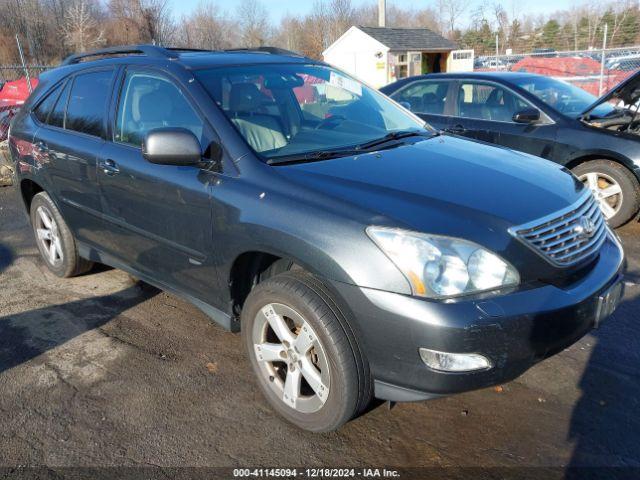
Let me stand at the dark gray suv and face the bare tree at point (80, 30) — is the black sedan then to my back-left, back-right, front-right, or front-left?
front-right

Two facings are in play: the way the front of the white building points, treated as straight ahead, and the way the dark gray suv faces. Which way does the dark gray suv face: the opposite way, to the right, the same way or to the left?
the same way

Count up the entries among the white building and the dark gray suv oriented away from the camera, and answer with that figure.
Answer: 0

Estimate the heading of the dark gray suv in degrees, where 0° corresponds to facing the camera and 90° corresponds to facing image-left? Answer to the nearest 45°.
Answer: approximately 315°

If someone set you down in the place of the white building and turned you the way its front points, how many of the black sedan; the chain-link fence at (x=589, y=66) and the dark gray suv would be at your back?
0

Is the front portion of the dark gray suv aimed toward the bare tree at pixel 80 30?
no

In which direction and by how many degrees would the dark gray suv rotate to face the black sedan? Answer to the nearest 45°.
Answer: approximately 90° to its left

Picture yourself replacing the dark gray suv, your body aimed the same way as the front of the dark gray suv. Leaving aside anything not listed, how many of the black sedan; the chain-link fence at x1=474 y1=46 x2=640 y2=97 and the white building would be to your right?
0

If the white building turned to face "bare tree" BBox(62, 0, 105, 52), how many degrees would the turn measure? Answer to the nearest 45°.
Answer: approximately 135° to its right

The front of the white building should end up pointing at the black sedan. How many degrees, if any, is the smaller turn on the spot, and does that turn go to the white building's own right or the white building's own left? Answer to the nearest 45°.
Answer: approximately 45° to the white building's own right

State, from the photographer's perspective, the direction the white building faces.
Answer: facing the viewer and to the right of the viewer

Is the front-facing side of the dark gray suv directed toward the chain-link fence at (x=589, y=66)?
no

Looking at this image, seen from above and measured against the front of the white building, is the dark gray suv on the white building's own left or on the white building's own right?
on the white building's own right

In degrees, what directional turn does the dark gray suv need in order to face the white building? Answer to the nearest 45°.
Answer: approximately 135° to its left

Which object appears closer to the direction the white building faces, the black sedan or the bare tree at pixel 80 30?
the black sedan

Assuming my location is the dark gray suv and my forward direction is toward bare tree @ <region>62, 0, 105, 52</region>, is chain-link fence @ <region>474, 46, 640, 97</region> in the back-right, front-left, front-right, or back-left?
front-right

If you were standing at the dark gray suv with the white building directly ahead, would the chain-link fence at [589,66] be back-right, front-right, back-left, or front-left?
front-right
